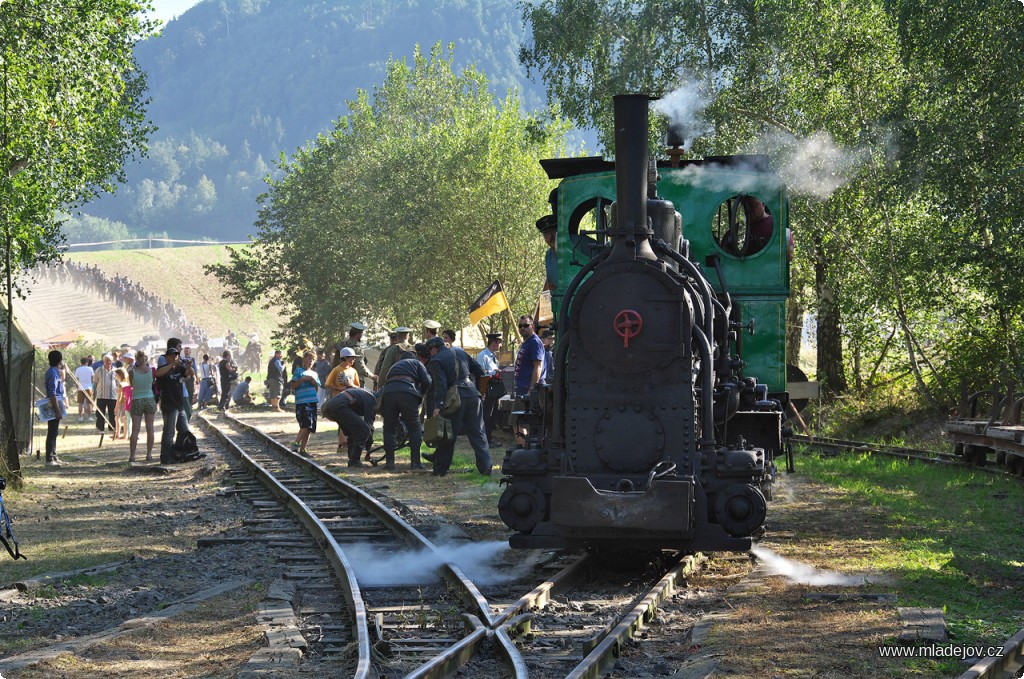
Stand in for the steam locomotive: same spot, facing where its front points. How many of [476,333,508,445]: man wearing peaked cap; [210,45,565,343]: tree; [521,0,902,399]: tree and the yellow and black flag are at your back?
4

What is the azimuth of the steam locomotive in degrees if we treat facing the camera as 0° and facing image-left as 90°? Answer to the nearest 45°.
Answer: approximately 0°

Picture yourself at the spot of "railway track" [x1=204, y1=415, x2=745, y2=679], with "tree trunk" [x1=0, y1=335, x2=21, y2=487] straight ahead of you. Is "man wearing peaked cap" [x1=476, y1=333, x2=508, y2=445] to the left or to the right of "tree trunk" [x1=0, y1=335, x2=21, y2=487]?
right

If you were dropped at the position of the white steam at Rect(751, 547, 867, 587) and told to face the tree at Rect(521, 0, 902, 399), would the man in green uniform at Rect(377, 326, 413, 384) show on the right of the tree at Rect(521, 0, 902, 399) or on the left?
left

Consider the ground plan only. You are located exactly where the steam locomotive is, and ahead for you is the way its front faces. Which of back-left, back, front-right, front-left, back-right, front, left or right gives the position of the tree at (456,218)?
back

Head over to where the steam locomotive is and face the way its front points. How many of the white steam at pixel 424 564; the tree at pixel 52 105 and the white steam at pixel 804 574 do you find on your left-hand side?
1

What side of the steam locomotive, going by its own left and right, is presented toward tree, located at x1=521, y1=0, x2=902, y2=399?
back

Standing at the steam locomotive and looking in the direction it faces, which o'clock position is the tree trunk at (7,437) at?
The tree trunk is roughly at 4 o'clock from the steam locomotive.

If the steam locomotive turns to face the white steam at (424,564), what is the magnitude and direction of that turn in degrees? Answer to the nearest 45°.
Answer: approximately 90° to its right

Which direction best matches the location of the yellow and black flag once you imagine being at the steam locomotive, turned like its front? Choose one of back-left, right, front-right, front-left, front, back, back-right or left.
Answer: back
